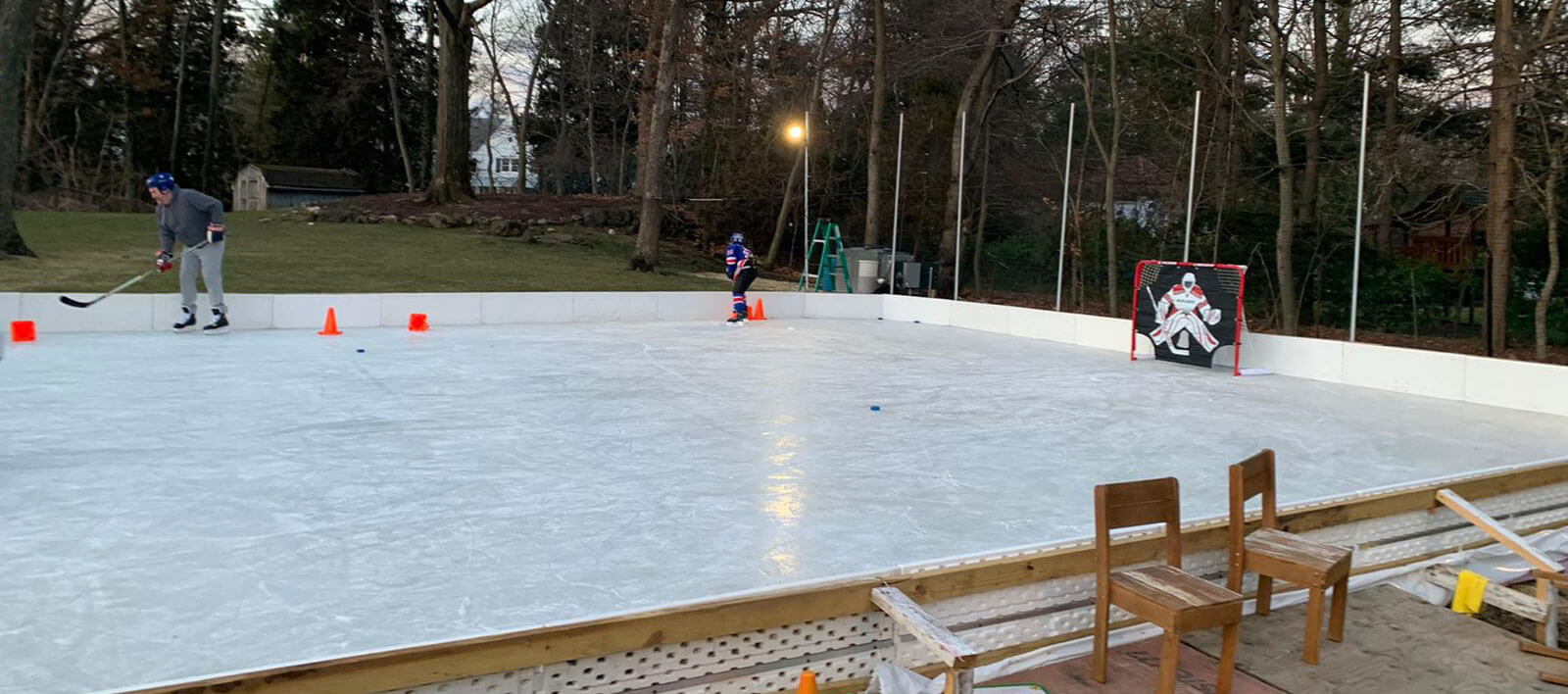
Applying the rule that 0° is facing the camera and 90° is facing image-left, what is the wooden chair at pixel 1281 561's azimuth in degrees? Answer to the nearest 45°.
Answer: approximately 315°

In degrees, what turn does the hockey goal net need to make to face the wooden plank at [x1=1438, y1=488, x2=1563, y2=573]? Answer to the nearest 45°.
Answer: approximately 45° to its left

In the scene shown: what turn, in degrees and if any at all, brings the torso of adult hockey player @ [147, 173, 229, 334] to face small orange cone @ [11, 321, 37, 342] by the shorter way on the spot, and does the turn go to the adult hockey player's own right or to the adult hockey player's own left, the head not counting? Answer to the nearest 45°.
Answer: approximately 45° to the adult hockey player's own right

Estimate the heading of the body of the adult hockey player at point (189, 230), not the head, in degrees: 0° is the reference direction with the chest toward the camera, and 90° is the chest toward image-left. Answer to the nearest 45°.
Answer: approximately 45°

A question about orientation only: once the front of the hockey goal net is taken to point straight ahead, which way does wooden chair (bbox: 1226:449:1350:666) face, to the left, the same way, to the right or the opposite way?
to the left
